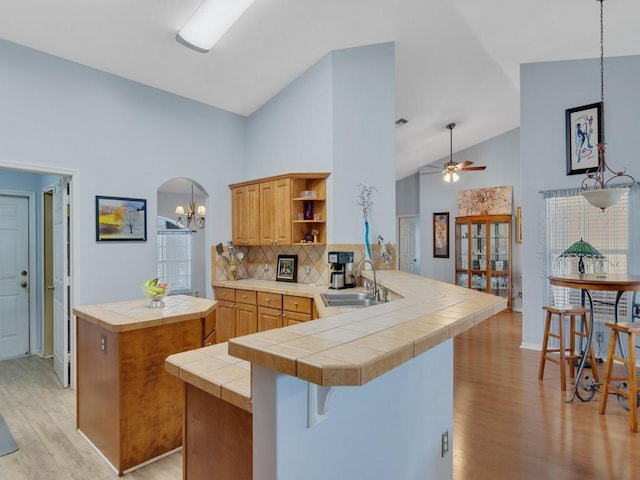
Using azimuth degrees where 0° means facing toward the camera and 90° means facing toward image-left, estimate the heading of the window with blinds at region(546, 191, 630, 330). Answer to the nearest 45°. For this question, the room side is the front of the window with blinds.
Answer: approximately 0°

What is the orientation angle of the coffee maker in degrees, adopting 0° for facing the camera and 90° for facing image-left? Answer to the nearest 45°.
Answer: approximately 45°

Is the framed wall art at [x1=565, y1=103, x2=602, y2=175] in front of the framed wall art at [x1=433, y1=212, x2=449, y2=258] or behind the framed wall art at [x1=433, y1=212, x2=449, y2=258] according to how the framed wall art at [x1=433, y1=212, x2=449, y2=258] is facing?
in front

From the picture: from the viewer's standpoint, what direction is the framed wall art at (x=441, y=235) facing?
toward the camera

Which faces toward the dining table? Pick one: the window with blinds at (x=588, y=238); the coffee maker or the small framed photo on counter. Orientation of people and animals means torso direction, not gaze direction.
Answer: the window with blinds

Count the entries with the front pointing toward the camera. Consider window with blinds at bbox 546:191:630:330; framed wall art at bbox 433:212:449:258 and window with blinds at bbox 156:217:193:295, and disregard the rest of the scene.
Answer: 3

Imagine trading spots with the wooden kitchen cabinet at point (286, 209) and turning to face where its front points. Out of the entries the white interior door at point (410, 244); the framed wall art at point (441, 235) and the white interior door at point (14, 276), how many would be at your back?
2

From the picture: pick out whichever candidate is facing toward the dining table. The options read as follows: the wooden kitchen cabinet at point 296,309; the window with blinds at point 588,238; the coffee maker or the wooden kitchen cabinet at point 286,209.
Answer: the window with blinds

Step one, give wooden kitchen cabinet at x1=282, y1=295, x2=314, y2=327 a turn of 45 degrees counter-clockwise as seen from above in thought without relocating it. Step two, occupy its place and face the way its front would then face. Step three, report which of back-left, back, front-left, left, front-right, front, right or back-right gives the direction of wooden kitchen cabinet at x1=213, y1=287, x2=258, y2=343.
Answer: back-right

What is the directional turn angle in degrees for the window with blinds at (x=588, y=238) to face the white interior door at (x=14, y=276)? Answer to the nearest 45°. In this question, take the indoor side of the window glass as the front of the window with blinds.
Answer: approximately 45° to its right

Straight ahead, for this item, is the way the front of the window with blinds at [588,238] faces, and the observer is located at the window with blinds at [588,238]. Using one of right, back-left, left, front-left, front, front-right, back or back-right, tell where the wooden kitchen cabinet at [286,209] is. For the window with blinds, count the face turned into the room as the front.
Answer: front-right

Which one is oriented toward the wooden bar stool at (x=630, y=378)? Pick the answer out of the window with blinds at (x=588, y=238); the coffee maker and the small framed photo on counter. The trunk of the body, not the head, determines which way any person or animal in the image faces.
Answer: the window with blinds

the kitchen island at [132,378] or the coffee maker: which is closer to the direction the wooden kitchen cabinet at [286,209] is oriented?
the kitchen island

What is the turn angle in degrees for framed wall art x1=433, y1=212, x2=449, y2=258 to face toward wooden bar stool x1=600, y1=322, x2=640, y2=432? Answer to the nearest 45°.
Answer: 0° — it already faces it

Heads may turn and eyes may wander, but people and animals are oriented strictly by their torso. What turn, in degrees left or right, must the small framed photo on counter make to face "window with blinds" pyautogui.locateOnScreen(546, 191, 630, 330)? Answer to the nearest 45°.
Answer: approximately 135° to its left
